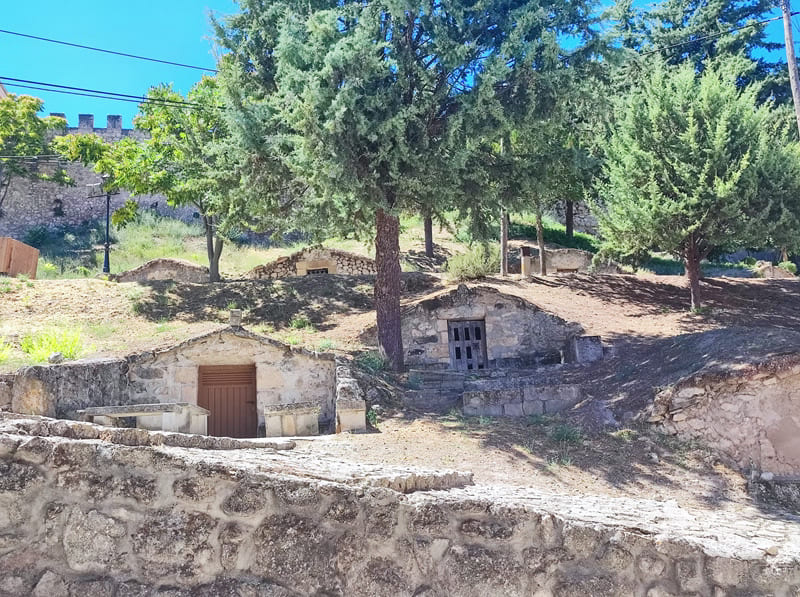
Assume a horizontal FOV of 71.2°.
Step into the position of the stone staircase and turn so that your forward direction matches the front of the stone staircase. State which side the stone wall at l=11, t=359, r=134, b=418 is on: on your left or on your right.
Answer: on your right

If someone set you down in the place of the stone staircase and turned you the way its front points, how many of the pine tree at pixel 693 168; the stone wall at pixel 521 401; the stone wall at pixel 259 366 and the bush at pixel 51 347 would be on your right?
2

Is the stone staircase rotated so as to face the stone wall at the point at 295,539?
yes

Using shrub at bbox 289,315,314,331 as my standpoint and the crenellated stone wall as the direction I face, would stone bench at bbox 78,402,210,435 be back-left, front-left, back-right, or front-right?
back-left

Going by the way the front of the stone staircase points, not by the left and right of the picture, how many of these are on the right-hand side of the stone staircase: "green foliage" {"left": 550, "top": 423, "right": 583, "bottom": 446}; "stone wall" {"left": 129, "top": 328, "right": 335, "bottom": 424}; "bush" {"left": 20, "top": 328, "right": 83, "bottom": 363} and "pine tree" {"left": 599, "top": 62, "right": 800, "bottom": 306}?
2

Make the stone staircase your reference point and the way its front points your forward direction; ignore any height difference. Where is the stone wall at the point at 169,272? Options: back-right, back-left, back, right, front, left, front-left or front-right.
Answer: back-right

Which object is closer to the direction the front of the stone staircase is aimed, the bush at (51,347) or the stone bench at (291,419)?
the stone bench

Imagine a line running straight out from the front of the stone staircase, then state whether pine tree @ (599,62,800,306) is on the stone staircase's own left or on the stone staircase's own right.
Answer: on the stone staircase's own left

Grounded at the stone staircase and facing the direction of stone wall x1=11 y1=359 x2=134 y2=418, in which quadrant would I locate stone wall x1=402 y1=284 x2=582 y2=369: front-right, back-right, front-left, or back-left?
back-right

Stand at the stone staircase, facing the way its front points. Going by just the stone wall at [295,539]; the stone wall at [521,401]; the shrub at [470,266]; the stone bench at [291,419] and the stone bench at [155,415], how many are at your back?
1

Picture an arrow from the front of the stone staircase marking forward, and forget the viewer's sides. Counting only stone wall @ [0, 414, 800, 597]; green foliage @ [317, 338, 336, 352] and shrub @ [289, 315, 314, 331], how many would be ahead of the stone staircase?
1

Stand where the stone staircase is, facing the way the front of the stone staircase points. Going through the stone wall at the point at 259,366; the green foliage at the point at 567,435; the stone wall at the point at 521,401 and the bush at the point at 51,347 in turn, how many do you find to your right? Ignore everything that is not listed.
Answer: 2

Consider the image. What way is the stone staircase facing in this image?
toward the camera

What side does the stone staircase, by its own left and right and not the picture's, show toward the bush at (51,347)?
right

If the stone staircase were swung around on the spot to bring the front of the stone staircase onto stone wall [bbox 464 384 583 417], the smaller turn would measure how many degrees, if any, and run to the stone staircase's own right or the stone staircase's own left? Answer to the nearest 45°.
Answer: approximately 45° to the stone staircase's own left
